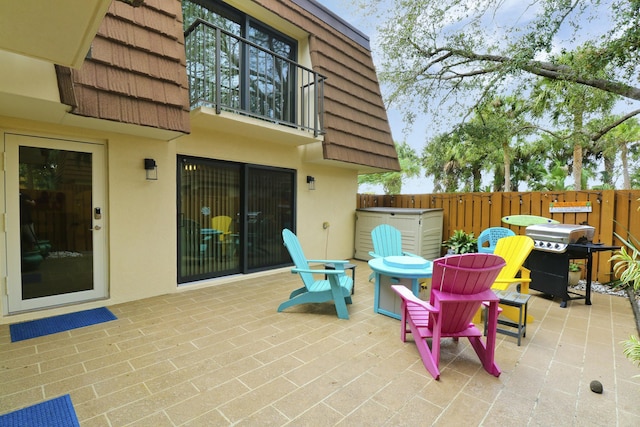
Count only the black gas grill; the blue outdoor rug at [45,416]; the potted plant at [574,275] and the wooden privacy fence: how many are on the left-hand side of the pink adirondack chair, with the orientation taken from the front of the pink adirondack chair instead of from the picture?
1

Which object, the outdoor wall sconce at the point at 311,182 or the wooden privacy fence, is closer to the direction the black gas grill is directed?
the outdoor wall sconce

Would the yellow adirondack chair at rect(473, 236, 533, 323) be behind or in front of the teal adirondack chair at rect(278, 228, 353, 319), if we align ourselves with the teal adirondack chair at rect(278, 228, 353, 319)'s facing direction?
in front

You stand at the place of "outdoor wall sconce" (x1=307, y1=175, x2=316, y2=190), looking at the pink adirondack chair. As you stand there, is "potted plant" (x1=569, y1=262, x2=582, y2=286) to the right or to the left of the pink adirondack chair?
left

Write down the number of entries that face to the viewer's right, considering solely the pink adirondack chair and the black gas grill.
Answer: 0

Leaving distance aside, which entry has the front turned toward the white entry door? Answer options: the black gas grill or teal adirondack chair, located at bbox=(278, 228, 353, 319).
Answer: the black gas grill

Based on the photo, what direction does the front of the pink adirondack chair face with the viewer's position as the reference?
facing away from the viewer and to the left of the viewer

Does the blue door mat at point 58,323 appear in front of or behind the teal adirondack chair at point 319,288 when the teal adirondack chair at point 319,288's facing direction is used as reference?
behind

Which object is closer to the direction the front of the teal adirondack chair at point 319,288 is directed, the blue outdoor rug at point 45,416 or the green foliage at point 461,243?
the green foliage

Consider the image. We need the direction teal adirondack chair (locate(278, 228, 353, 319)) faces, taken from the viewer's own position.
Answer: facing to the right of the viewer

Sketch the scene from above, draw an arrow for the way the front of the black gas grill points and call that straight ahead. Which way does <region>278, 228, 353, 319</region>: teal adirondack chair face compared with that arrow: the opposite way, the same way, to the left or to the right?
the opposite way

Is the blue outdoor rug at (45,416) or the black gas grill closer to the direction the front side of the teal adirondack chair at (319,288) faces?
the black gas grill

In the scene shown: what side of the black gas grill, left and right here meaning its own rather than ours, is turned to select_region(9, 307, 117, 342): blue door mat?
front

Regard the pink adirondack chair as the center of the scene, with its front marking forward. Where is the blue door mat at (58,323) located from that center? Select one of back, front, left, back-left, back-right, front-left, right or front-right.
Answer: front-left

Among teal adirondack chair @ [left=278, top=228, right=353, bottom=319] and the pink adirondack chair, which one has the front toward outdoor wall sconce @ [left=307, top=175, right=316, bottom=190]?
the pink adirondack chair
